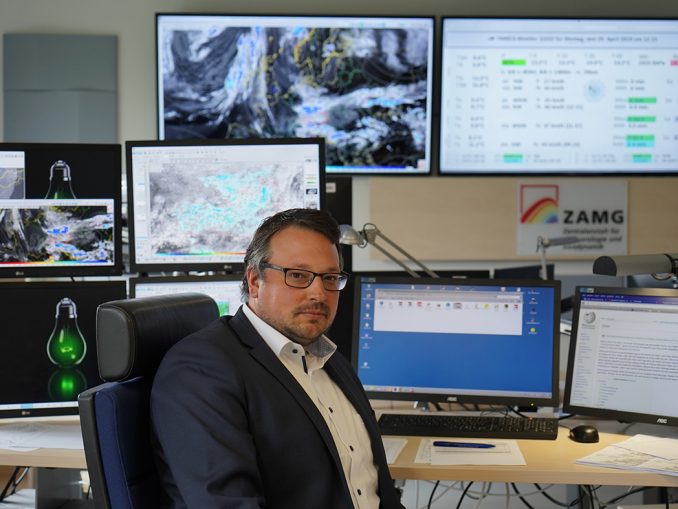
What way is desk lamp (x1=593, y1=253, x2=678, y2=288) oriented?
to the viewer's left

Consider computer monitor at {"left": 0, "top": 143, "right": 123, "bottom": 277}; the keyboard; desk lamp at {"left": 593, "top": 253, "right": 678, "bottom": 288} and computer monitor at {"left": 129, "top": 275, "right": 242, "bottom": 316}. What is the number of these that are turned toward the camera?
3

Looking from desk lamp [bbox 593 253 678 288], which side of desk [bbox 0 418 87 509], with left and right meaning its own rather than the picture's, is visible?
left

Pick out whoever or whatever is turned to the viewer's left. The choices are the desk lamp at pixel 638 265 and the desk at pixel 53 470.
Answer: the desk lamp
